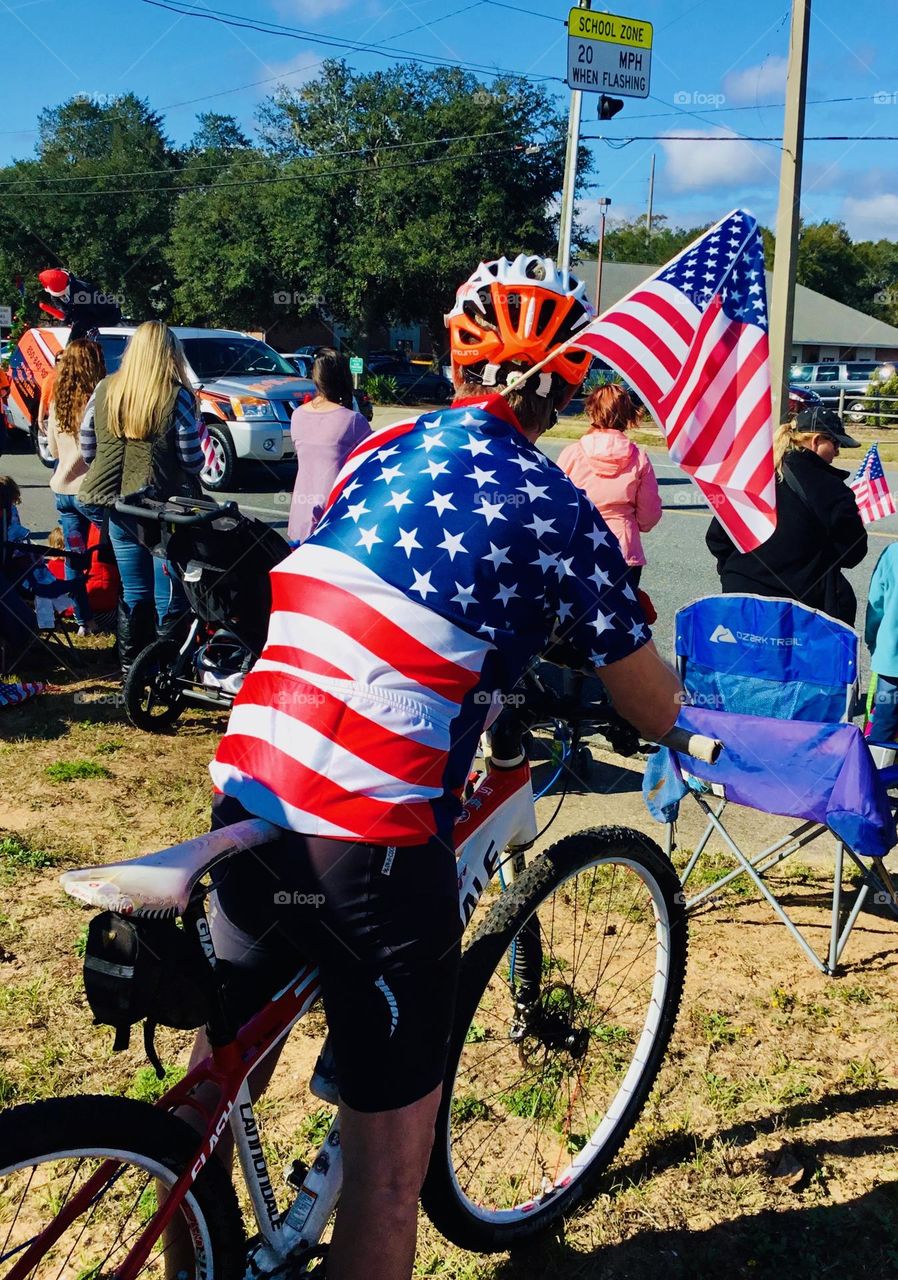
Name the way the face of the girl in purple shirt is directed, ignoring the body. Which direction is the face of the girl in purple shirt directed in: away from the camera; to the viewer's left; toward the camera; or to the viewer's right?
away from the camera

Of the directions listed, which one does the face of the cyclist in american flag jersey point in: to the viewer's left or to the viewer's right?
to the viewer's right

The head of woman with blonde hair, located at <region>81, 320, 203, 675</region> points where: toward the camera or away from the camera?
away from the camera

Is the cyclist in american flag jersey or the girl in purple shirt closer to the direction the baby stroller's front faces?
the girl in purple shirt

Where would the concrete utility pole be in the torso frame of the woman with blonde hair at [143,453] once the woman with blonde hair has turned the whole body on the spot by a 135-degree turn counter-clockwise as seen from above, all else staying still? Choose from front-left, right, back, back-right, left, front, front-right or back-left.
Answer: back

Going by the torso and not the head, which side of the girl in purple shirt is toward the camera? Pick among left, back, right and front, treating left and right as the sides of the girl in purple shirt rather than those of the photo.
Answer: back

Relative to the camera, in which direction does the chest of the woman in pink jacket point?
away from the camera

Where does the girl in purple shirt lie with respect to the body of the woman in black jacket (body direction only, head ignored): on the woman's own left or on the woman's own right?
on the woman's own left

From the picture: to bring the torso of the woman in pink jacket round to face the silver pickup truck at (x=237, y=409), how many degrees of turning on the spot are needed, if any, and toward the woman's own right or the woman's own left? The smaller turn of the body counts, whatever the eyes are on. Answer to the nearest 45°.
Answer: approximately 45° to the woman's own left

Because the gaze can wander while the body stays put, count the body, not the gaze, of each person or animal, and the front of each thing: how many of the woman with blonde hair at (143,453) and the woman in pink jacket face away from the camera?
2

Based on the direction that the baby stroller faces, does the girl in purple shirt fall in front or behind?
in front

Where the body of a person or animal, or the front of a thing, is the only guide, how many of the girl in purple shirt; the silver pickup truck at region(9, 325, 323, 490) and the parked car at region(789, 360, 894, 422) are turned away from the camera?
1

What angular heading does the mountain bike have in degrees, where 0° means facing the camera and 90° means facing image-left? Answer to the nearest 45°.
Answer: approximately 225°
